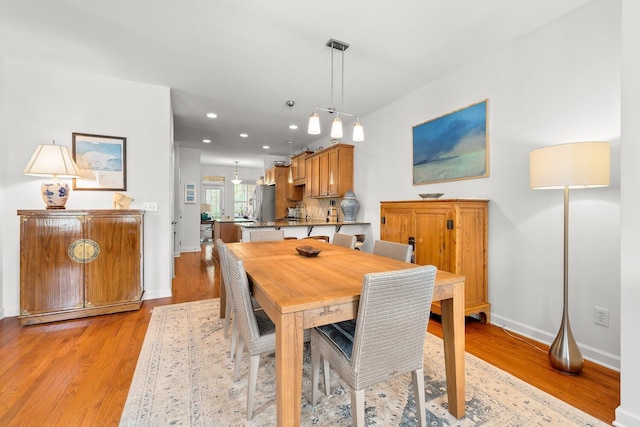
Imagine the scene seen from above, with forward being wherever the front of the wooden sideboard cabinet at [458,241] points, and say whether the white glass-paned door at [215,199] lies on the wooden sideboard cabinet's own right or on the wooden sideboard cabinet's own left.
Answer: on the wooden sideboard cabinet's own right

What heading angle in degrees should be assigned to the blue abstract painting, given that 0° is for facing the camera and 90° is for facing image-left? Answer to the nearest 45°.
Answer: approximately 45°

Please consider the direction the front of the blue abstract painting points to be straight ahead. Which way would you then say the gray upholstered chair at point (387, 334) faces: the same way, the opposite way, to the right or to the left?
to the right

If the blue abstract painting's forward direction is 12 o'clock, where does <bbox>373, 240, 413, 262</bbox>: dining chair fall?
The dining chair is roughly at 11 o'clock from the blue abstract painting.

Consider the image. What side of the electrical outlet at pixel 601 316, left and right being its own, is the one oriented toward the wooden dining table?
front

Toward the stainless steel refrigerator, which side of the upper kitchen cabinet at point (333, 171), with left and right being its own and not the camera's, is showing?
right

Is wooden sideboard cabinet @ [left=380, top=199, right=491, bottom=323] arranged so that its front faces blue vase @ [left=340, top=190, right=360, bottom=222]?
no

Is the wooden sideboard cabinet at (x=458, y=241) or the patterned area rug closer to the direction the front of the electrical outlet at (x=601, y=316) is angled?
the patterned area rug

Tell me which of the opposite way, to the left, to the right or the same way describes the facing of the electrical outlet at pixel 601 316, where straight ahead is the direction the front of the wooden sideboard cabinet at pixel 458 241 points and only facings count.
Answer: the same way

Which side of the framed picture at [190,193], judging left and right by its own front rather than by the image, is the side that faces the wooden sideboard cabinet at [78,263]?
front

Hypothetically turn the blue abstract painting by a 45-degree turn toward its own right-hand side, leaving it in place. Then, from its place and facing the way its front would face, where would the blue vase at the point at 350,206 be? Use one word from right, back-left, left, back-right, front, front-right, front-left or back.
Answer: front-right

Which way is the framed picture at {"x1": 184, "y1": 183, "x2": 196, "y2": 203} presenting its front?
toward the camera

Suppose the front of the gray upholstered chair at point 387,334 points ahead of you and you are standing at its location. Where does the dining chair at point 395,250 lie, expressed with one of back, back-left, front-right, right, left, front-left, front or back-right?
front-right

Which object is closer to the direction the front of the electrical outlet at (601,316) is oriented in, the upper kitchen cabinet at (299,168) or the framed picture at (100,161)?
the framed picture

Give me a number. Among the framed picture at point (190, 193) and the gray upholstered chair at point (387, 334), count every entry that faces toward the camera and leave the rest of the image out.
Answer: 1

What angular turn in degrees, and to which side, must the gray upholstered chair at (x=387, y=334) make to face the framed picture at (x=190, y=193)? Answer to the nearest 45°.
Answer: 0° — it already faces it

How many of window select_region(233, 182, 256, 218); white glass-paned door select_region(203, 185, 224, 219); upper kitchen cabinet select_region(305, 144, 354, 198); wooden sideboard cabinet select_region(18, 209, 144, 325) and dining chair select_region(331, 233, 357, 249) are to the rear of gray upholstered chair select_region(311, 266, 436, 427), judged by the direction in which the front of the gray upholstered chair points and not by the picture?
0

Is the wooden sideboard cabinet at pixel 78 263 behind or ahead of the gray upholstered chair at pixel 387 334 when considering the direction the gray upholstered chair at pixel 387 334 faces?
ahead

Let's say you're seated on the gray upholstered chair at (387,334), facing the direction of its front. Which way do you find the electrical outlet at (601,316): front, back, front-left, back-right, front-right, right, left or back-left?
right

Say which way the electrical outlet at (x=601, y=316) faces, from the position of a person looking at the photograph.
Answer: facing the viewer and to the left of the viewer
